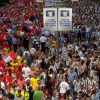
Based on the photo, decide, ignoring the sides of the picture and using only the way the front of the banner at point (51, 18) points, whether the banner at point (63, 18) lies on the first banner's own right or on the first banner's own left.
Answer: on the first banner's own left

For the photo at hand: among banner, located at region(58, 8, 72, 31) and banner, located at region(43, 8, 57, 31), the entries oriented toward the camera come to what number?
2

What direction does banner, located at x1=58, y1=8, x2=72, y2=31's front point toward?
toward the camera

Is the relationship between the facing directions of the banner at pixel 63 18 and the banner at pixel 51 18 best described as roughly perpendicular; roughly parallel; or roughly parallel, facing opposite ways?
roughly parallel

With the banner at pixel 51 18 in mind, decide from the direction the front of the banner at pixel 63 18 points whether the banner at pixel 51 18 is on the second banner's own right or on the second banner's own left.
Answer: on the second banner's own right

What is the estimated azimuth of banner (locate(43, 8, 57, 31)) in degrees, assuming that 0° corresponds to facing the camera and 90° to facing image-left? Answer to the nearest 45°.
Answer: approximately 0°
